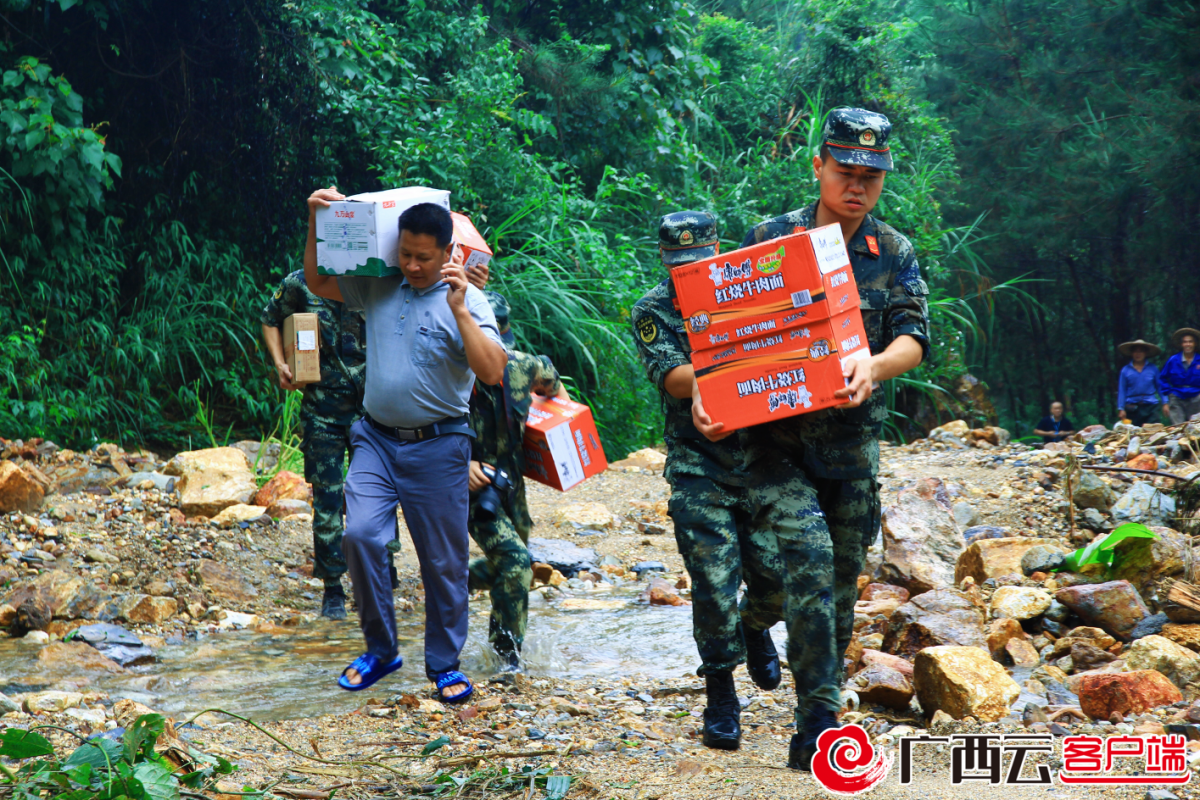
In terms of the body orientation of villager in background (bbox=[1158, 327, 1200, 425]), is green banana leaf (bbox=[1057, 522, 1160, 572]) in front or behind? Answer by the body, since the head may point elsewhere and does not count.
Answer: in front

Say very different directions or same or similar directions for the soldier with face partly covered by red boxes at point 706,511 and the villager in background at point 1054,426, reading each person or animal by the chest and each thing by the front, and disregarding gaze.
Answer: same or similar directions

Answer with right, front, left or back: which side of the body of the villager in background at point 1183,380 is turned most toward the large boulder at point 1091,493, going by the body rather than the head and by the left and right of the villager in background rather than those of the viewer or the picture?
front

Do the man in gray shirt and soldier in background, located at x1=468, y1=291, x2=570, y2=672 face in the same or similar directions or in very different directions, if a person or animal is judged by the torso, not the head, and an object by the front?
same or similar directions

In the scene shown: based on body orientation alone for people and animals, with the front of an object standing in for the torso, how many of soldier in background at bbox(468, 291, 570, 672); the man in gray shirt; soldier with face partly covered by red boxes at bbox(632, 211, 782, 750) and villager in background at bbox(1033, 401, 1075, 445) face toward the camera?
4

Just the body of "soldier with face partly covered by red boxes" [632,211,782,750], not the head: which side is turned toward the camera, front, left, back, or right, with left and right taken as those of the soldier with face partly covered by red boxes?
front

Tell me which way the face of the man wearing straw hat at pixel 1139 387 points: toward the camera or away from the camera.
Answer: toward the camera

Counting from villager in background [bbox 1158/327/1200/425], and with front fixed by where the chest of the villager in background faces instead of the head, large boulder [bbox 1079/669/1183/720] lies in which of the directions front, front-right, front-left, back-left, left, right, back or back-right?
front

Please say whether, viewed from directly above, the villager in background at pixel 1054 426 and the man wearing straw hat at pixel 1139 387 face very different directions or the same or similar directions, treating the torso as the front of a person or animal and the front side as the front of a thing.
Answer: same or similar directions

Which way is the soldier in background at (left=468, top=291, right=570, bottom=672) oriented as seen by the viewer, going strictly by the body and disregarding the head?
toward the camera

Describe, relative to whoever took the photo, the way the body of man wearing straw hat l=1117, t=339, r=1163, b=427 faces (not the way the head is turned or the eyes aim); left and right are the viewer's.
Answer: facing the viewer

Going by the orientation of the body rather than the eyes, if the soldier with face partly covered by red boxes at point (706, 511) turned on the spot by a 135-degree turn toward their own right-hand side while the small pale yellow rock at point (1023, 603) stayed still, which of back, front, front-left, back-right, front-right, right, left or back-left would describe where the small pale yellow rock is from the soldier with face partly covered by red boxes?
right

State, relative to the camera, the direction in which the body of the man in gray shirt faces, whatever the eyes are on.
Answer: toward the camera
